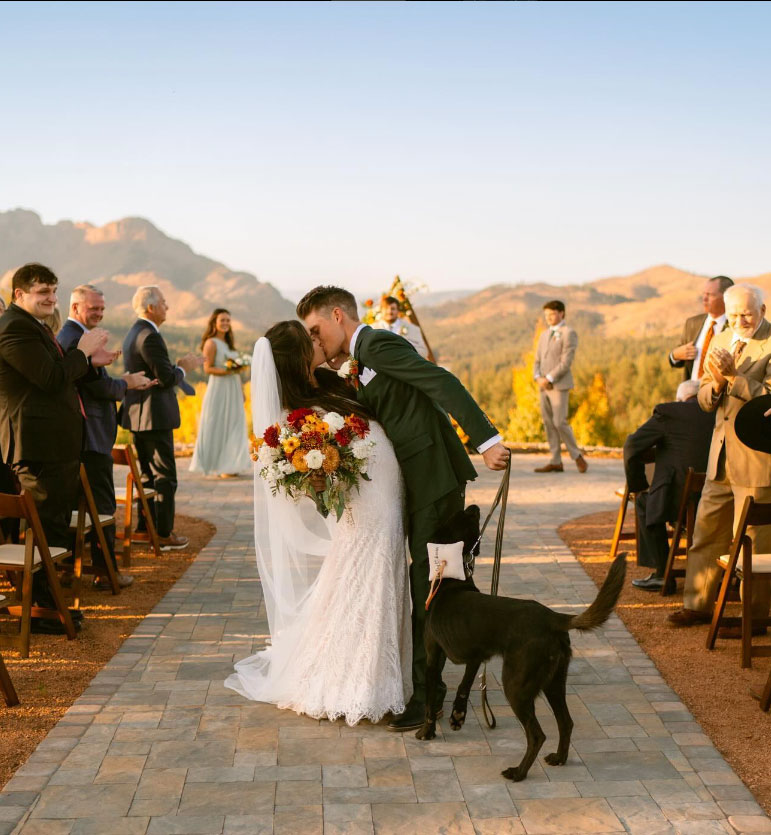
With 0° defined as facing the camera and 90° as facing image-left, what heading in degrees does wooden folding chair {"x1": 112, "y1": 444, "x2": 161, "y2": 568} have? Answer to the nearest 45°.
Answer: approximately 225°

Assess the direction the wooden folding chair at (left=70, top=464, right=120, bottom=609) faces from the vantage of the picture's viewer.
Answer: facing away from the viewer and to the right of the viewer

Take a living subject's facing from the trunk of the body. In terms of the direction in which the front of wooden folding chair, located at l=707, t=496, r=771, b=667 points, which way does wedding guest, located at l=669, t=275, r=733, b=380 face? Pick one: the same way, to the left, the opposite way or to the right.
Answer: to the left

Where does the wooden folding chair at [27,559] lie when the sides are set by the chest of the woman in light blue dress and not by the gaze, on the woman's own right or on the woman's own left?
on the woman's own right

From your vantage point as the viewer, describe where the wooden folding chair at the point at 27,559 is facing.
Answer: facing away from the viewer and to the right of the viewer

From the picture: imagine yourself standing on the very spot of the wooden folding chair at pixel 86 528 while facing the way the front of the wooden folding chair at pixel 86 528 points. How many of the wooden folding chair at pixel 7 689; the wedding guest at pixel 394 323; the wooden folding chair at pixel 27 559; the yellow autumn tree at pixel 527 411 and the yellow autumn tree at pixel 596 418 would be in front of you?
3

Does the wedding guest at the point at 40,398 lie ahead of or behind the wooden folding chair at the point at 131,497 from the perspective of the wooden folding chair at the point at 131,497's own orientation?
behind

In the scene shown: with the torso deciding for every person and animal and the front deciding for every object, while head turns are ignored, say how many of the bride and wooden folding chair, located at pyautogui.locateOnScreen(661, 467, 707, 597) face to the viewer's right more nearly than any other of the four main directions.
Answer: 1

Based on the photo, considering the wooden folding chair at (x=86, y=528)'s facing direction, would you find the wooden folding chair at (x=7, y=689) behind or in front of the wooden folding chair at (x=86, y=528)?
behind
